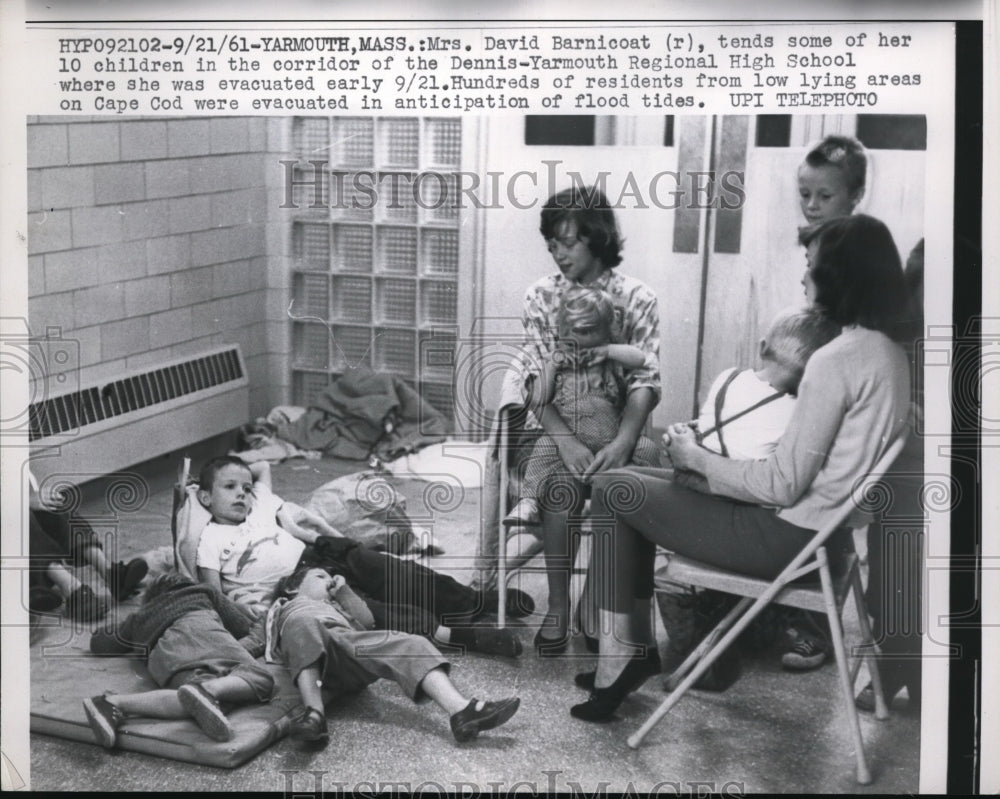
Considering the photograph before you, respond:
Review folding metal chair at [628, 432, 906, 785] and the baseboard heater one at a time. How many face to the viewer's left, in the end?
1

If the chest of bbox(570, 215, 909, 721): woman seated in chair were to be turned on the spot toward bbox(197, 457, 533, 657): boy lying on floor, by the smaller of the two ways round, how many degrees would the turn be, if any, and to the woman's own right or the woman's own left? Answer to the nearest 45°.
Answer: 0° — they already face them

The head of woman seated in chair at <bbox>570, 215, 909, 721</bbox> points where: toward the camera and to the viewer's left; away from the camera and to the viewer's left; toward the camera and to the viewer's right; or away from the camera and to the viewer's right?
away from the camera and to the viewer's left

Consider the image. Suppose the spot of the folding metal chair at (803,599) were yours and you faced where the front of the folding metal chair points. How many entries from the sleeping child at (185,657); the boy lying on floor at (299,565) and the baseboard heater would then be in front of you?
3

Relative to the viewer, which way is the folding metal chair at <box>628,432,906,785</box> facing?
to the viewer's left

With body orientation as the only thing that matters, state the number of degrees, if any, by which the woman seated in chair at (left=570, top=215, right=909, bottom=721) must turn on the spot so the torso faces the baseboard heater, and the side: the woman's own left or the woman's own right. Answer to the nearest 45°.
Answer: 0° — they already face it

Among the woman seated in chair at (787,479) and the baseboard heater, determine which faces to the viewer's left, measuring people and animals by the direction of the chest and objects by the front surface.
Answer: the woman seated in chair

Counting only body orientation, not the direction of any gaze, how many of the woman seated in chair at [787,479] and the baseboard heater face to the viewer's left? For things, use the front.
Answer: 1

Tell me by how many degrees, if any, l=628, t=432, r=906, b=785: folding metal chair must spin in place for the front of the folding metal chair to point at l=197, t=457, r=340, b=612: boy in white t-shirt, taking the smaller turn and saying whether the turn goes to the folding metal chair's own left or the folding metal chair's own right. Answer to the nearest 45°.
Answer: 0° — it already faces them

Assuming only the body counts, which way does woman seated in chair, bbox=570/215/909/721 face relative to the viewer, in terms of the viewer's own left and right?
facing to the left of the viewer

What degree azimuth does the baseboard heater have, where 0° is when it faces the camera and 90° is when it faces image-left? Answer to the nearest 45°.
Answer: approximately 315°
